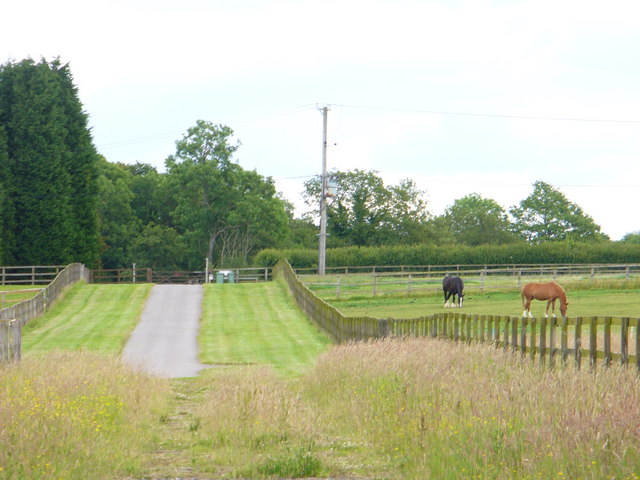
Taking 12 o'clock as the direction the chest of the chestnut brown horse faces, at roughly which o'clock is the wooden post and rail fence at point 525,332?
The wooden post and rail fence is roughly at 3 o'clock from the chestnut brown horse.

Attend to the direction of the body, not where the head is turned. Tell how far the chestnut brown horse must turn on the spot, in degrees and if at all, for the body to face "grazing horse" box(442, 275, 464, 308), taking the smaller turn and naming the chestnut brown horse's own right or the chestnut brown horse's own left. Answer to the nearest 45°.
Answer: approximately 135° to the chestnut brown horse's own left

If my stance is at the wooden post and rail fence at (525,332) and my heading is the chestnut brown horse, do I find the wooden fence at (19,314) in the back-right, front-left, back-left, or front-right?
front-left

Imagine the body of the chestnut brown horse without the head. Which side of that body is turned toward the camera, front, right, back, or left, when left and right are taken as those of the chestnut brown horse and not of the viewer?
right

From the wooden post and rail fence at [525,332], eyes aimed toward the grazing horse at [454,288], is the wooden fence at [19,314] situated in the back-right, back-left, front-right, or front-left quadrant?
front-left

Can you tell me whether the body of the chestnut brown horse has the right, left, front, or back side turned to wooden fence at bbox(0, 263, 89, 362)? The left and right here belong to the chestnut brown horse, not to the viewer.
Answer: back
